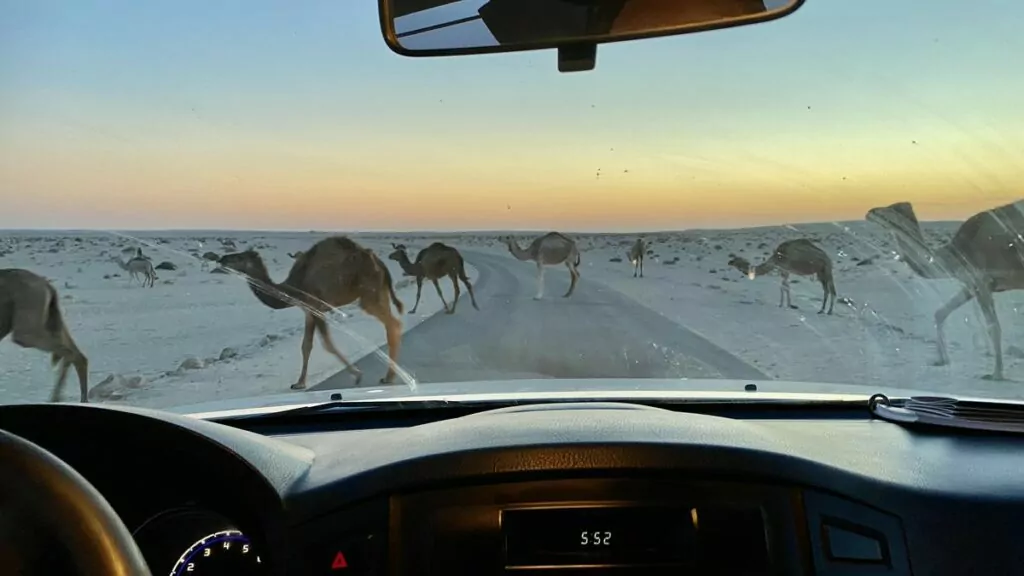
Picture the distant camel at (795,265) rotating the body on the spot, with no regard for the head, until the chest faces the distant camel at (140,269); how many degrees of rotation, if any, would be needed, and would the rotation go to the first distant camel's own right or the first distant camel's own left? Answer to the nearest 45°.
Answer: approximately 45° to the first distant camel's own left

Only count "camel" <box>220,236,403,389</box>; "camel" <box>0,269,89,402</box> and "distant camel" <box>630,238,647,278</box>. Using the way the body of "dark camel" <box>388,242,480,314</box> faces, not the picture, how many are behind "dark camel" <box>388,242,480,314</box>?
1

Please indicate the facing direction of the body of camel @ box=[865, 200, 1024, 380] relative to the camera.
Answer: to the viewer's left

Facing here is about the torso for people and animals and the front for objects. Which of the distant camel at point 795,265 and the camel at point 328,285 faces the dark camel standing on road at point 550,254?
the distant camel

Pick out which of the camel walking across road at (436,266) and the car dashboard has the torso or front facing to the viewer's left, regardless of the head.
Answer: the camel walking across road

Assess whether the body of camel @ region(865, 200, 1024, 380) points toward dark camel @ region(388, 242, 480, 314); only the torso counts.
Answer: yes

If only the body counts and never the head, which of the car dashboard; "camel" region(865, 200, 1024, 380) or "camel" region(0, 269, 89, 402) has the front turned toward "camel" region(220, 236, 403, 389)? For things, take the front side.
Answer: "camel" region(865, 200, 1024, 380)

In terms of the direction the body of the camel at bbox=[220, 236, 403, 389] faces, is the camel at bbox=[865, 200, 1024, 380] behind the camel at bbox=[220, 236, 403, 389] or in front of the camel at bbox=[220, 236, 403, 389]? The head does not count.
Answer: behind

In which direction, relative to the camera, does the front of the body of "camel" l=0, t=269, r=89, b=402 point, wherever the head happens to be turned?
to the viewer's left

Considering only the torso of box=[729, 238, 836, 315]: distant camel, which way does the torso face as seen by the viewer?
to the viewer's left

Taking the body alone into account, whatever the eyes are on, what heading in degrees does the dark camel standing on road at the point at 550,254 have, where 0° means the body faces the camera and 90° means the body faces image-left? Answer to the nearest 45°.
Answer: approximately 90°

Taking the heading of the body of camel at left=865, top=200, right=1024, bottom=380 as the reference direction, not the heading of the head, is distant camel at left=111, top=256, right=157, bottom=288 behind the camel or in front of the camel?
in front

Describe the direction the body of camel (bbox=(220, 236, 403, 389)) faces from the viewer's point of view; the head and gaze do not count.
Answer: to the viewer's left
